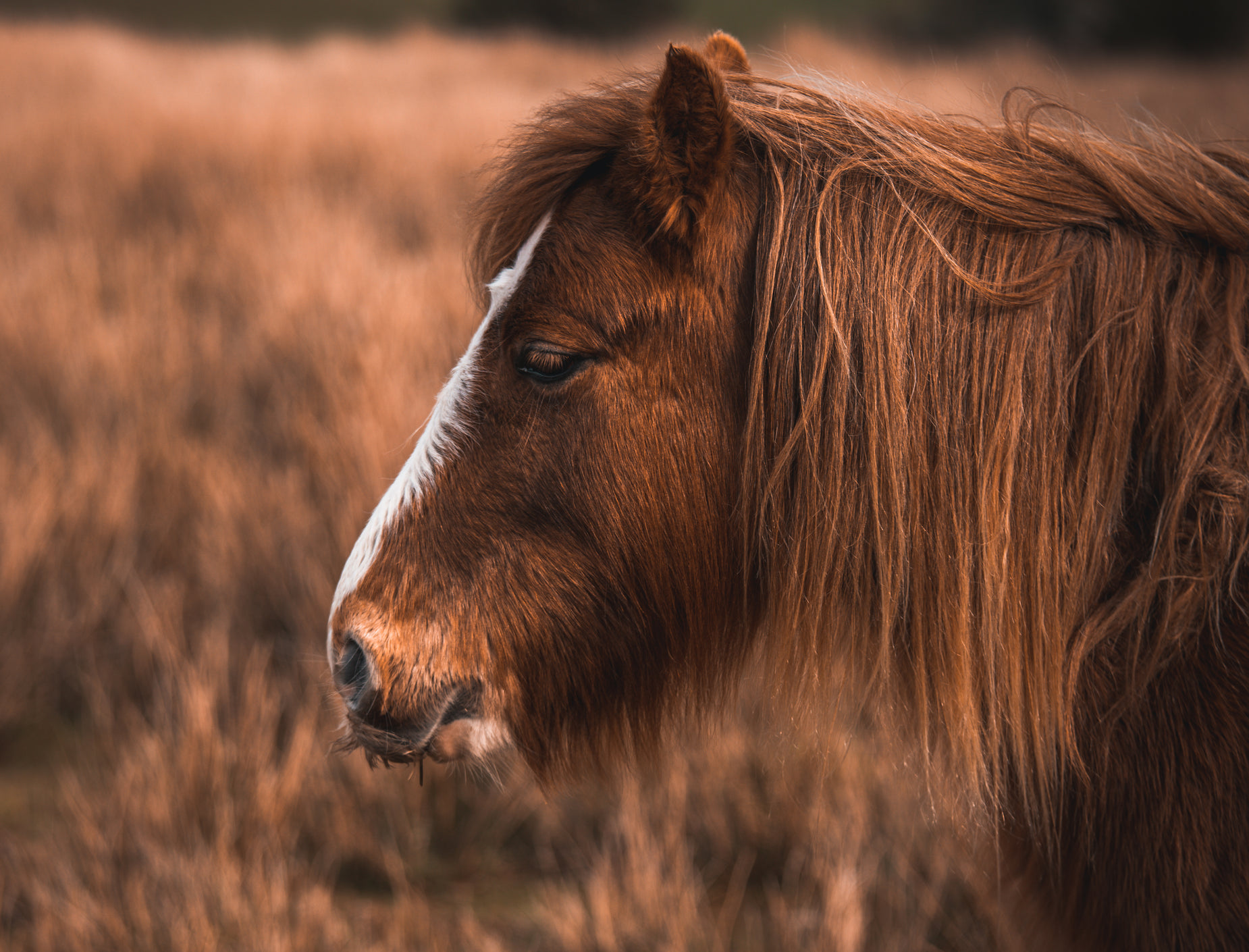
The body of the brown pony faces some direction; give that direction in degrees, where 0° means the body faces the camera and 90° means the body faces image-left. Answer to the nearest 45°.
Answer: approximately 90°
